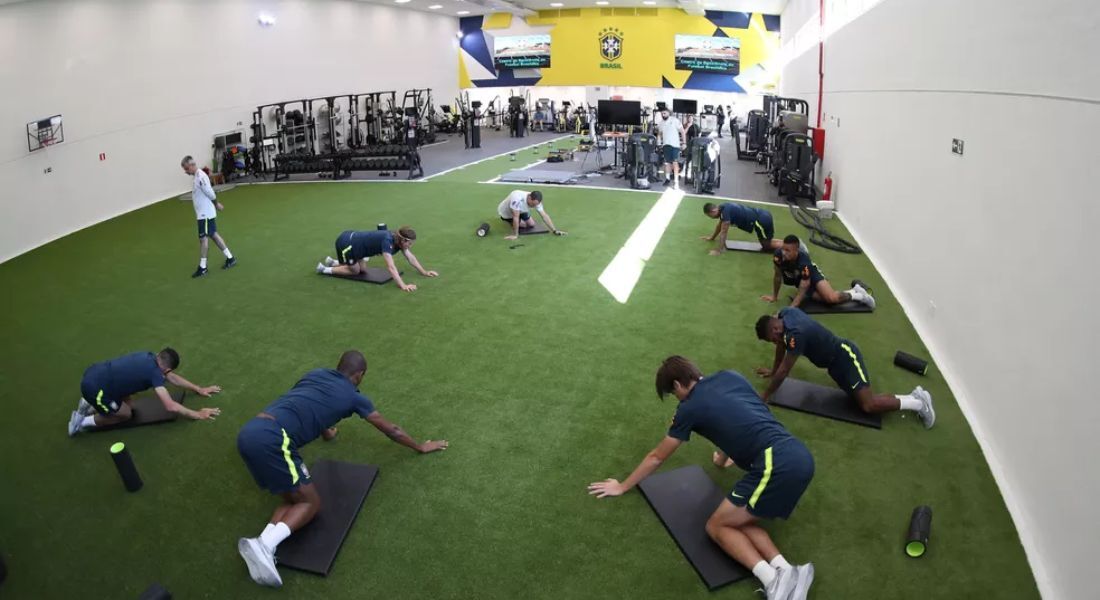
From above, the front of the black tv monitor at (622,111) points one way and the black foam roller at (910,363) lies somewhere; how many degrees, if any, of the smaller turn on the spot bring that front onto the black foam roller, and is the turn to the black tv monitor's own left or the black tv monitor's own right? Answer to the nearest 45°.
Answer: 0° — it already faces it

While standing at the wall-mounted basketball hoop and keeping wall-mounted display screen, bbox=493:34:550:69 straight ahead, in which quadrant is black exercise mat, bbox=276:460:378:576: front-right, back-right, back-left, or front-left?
back-right

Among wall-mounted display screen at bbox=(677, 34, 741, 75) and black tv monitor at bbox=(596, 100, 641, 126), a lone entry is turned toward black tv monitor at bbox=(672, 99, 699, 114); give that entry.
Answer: the wall-mounted display screen

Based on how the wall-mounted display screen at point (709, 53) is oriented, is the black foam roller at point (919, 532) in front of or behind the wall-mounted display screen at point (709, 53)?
in front

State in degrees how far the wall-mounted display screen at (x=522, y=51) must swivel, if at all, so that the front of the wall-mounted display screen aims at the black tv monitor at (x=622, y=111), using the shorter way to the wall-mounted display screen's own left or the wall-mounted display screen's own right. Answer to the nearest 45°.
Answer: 0° — it already faces it

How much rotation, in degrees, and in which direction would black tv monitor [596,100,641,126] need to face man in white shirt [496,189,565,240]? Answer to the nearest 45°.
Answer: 0° — it already faces them

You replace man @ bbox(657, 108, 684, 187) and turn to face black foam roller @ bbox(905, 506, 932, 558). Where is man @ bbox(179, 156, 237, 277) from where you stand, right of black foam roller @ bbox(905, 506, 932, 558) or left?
right

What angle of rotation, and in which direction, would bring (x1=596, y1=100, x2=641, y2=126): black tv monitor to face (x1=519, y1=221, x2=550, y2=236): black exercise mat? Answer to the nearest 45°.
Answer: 0° — it already faces it

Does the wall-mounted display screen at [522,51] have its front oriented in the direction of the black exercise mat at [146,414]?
yes

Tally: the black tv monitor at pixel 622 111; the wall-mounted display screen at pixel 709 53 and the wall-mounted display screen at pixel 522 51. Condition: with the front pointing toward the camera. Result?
3
